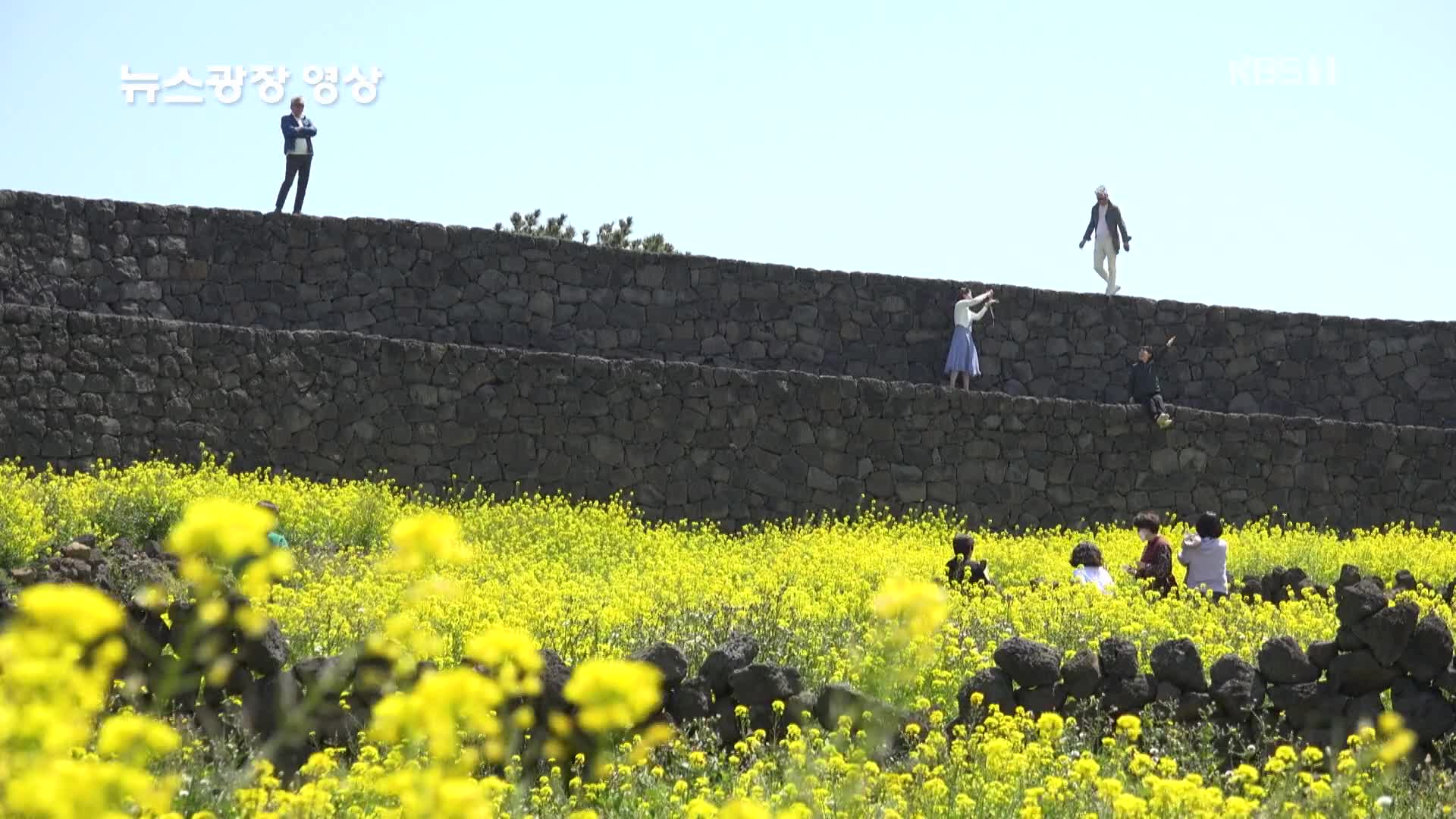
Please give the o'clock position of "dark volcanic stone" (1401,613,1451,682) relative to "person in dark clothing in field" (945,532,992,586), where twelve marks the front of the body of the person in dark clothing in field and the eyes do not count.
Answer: The dark volcanic stone is roughly at 5 o'clock from the person in dark clothing in field.

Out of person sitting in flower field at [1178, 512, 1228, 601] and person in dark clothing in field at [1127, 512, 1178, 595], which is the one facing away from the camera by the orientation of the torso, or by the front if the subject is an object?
the person sitting in flower field

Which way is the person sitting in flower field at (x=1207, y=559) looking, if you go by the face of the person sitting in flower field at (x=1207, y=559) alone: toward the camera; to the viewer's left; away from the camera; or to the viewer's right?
away from the camera

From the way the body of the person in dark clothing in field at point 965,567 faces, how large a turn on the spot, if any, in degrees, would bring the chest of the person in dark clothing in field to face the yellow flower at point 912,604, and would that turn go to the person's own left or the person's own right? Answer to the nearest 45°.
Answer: approximately 180°

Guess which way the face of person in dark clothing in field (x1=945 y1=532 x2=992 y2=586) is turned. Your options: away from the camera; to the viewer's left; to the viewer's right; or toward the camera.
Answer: away from the camera

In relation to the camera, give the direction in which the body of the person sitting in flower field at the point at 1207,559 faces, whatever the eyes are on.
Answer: away from the camera

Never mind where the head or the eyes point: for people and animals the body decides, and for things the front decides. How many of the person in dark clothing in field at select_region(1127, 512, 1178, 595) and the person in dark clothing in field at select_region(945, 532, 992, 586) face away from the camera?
1

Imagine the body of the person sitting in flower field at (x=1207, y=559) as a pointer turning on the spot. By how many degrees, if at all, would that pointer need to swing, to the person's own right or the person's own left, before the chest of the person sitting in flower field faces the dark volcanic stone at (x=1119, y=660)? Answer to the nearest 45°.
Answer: approximately 180°

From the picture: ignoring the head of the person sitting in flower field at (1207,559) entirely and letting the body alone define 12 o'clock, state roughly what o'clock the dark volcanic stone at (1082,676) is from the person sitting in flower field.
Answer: The dark volcanic stone is roughly at 6 o'clock from the person sitting in flower field.

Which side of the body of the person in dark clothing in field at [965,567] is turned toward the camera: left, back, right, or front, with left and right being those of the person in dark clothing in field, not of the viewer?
back
